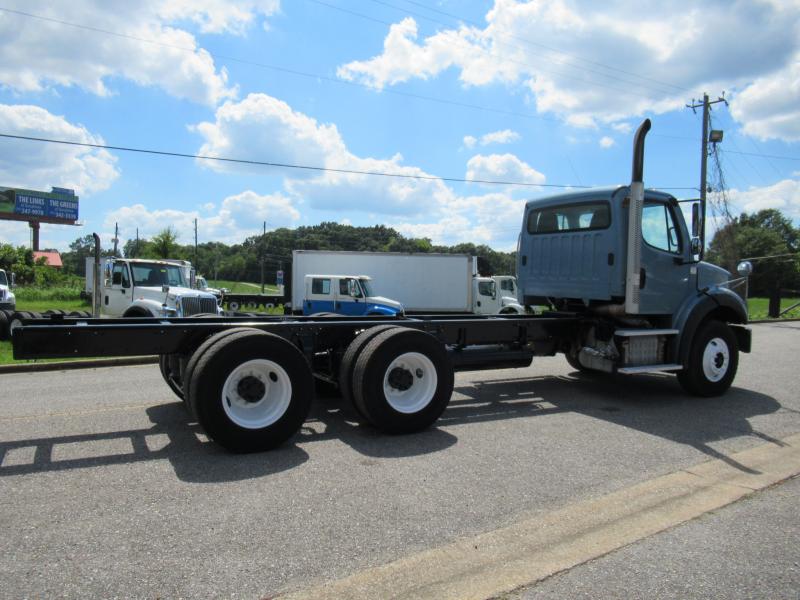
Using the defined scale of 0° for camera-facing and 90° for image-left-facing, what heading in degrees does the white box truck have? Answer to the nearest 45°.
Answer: approximately 270°

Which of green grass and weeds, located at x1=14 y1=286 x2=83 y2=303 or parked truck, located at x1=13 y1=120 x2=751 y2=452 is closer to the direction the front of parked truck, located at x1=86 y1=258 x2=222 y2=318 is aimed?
the parked truck

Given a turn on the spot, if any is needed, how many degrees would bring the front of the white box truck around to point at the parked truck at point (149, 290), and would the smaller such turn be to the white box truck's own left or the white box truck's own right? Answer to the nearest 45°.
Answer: approximately 135° to the white box truck's own right

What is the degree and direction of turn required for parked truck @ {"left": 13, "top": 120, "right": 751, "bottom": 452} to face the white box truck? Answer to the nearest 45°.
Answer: approximately 45° to its left

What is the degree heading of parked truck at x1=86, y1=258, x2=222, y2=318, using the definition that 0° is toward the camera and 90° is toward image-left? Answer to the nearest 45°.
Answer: approximately 315°

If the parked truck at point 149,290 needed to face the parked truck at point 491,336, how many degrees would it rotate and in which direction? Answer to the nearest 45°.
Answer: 0° — it already faces it

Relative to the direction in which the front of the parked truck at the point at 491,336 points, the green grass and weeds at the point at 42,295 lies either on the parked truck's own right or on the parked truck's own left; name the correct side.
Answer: on the parked truck's own left

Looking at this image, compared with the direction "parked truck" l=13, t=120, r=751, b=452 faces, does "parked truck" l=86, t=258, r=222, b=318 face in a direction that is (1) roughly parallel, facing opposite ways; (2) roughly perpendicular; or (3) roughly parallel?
roughly perpendicular

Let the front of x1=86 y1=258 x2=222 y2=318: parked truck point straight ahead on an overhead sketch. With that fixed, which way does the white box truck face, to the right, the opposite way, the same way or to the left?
the same way

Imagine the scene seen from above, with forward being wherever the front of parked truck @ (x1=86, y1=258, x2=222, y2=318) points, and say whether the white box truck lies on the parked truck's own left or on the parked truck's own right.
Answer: on the parked truck's own left

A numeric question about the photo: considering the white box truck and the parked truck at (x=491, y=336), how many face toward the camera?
0

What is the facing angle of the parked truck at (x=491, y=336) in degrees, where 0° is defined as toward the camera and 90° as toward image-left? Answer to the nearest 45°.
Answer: approximately 225°

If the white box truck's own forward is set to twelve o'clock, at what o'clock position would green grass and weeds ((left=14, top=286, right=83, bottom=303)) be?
The green grass and weeds is roughly at 7 o'clock from the white box truck.

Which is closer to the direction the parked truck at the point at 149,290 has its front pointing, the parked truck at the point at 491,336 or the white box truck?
the parked truck

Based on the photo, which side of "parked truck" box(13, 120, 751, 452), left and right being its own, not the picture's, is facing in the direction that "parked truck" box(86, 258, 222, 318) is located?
left

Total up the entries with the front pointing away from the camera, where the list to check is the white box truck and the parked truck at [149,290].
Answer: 0
